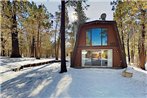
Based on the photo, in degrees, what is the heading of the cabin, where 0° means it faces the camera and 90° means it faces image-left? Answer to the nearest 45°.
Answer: approximately 0°
